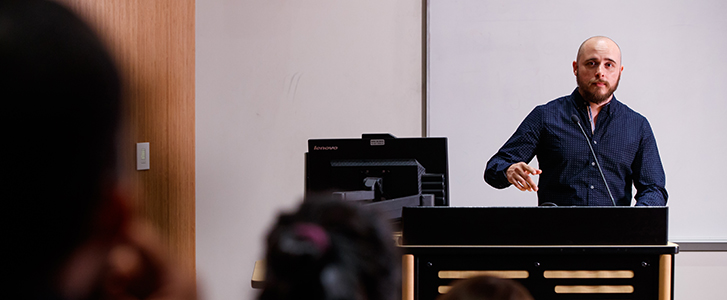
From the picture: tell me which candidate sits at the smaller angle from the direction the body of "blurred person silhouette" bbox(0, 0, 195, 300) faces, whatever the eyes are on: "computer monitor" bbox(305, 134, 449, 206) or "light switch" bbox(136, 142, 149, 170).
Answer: the light switch

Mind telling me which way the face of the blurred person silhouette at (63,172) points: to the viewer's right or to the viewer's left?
to the viewer's right

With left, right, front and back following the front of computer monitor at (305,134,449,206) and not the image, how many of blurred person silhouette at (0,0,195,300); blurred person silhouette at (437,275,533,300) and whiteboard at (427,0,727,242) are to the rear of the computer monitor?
2

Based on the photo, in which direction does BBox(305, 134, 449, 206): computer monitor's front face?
away from the camera

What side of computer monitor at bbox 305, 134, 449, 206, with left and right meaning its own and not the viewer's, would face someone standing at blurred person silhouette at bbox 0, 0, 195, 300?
back

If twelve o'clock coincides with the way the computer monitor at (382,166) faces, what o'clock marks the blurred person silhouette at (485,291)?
The blurred person silhouette is roughly at 6 o'clock from the computer monitor.

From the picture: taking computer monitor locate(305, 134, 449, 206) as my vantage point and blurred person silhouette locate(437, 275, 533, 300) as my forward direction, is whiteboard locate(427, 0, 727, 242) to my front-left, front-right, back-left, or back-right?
back-left

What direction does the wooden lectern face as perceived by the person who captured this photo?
facing the viewer

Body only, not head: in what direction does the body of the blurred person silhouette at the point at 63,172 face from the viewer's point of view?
away from the camera

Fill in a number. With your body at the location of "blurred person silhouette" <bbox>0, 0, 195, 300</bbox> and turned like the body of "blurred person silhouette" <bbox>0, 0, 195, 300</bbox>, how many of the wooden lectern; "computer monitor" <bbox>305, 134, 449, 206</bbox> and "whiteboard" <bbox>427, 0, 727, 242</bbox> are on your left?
0

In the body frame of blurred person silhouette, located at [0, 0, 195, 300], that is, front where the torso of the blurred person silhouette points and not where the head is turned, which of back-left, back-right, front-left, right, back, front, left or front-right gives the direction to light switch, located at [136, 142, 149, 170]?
front

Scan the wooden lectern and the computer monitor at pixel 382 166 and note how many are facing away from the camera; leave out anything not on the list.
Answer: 1

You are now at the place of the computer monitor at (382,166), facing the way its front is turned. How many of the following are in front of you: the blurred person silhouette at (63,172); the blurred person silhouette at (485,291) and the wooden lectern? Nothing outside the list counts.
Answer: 0

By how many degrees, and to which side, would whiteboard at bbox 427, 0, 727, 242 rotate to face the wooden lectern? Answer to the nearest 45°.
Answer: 0° — it already faces it

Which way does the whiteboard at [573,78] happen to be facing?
toward the camera

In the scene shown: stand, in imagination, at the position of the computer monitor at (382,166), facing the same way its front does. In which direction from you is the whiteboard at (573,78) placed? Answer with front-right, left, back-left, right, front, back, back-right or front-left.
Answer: front-right

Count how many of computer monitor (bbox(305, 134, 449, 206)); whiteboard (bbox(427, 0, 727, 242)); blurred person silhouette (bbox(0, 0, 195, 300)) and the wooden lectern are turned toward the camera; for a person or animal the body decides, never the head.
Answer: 2

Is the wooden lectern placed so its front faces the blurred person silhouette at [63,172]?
yes

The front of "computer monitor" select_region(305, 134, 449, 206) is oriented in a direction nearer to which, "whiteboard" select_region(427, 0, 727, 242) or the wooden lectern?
the whiteboard

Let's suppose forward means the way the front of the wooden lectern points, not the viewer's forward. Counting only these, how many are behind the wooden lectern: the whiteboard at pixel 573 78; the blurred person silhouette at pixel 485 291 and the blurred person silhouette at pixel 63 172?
1

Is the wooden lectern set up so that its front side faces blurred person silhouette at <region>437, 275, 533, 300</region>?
yes
